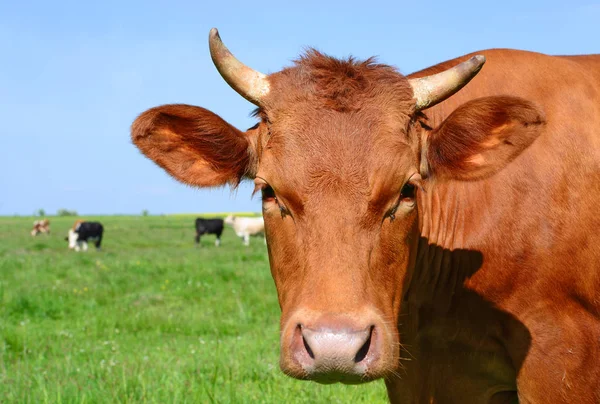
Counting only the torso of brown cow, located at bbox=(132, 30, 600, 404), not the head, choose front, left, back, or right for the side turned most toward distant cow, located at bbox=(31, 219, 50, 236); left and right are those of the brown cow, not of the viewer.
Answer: right

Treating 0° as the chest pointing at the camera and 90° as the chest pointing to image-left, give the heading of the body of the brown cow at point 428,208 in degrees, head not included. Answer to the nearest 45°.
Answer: approximately 45°
